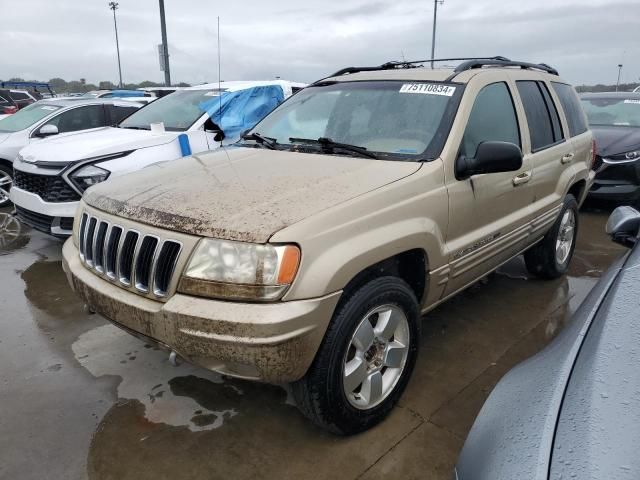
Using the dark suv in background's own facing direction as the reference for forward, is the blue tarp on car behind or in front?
in front

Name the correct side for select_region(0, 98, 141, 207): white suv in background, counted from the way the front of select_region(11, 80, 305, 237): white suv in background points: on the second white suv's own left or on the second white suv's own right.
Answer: on the second white suv's own right

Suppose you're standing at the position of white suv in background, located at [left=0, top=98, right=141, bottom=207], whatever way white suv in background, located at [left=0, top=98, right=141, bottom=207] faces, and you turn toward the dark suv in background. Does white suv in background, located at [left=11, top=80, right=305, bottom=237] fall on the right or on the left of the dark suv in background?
right

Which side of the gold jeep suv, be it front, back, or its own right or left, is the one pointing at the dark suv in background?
back

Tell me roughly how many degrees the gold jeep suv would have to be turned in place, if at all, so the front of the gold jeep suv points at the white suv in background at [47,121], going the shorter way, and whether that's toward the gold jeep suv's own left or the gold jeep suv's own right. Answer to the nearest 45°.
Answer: approximately 90° to the gold jeep suv's own right

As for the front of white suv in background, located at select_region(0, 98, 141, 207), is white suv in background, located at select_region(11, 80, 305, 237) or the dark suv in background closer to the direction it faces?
the white suv in background

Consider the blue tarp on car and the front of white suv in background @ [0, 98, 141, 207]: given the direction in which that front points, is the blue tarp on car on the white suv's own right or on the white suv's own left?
on the white suv's own left

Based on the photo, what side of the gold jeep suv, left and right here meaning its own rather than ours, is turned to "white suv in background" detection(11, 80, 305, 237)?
right

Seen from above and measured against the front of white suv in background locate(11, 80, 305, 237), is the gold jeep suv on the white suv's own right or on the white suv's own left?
on the white suv's own left

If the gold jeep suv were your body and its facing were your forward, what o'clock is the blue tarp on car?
The blue tarp on car is roughly at 4 o'clock from the gold jeep suv.

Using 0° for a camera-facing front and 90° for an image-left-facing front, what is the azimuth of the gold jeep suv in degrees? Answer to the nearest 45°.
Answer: approximately 45°
